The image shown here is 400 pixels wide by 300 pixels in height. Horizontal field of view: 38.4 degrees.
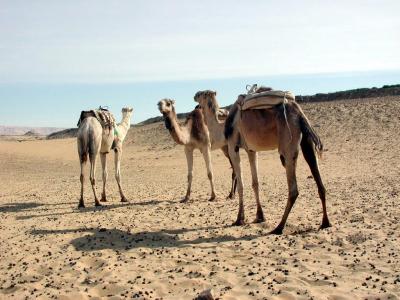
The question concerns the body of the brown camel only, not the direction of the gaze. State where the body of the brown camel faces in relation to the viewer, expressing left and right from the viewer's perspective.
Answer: facing away from the viewer and to the left of the viewer

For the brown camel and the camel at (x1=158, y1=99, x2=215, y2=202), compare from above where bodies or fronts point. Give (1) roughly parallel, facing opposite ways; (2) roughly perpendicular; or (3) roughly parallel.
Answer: roughly perpendicular

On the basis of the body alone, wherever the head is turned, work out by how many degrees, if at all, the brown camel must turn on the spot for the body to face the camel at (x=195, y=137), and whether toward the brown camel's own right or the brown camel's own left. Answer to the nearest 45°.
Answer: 0° — it already faces it

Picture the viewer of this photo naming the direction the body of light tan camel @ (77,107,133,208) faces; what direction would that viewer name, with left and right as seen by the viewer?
facing away from the viewer and to the right of the viewer

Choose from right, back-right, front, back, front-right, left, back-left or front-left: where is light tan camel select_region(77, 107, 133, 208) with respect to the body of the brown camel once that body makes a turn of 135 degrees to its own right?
back-left

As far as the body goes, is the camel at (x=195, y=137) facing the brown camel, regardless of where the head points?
no

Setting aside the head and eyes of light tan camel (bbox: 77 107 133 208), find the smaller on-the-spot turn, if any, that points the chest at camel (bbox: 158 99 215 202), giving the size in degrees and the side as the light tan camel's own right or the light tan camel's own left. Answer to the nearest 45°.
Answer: approximately 45° to the light tan camel's own right

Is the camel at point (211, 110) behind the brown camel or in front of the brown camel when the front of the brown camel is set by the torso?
in front

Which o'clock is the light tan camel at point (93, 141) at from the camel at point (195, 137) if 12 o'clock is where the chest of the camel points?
The light tan camel is roughly at 1 o'clock from the camel.

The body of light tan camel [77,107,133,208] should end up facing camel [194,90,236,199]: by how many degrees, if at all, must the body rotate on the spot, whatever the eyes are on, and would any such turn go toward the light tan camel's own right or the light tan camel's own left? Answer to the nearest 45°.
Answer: approximately 45° to the light tan camel's own right

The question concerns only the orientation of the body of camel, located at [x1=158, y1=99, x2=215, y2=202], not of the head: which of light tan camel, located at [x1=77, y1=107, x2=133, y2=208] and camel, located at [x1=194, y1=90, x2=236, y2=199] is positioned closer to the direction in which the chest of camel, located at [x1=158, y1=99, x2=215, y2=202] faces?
the light tan camel

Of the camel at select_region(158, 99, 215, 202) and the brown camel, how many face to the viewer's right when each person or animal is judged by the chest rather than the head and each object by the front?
0

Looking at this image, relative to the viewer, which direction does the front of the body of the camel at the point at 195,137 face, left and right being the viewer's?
facing the viewer and to the left of the viewer

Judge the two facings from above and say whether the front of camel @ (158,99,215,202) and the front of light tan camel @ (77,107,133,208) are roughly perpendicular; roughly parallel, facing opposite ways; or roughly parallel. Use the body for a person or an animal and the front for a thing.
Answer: roughly parallel, facing opposite ways
